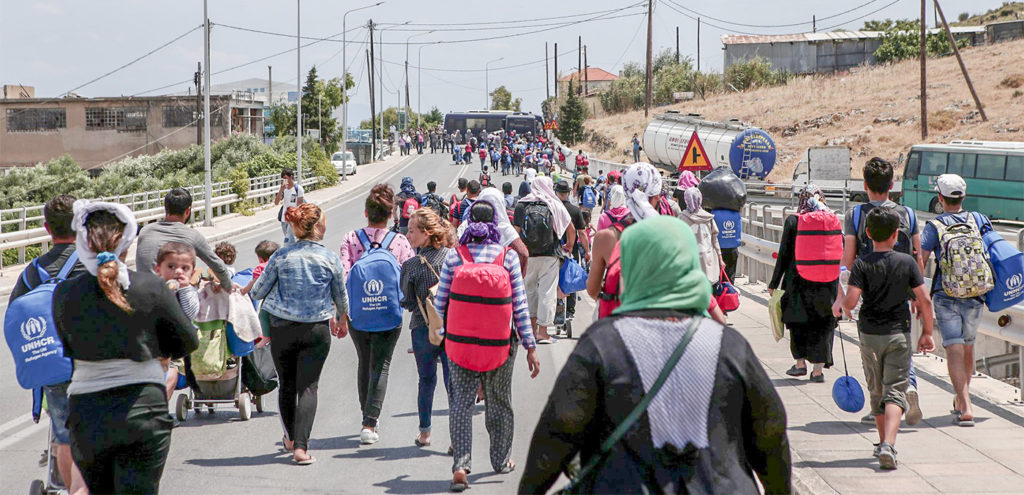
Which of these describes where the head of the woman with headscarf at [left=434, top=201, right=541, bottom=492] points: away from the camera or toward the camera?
away from the camera

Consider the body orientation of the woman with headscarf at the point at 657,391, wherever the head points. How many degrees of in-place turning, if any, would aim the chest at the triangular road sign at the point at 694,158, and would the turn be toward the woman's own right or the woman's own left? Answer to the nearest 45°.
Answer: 0° — they already face it

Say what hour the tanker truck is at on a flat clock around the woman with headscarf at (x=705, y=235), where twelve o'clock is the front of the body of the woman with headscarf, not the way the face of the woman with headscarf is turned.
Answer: The tanker truck is roughly at 12 o'clock from the woman with headscarf.

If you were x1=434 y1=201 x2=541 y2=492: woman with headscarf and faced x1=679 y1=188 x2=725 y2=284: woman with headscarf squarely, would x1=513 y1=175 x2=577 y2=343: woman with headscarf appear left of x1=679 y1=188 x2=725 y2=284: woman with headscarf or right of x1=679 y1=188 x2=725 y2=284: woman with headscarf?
left

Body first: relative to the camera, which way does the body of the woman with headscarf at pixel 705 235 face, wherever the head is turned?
away from the camera

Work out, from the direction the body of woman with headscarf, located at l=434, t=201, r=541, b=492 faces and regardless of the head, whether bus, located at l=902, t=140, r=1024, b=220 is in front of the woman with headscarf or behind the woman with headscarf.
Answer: in front

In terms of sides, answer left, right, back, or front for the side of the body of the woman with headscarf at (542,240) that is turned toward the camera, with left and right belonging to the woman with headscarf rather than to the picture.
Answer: back

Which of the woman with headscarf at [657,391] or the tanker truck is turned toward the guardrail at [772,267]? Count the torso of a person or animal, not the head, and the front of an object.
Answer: the woman with headscarf

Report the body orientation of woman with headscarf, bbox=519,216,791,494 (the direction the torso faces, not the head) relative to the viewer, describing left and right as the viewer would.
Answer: facing away from the viewer

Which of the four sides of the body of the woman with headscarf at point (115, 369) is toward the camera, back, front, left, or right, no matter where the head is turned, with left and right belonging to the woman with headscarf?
back

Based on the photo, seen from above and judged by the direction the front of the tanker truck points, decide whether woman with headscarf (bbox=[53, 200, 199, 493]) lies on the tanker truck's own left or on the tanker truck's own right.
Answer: on the tanker truck's own left

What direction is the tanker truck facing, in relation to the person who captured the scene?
facing away from the viewer and to the left of the viewer

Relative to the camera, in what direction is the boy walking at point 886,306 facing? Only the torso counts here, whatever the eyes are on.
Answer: away from the camera

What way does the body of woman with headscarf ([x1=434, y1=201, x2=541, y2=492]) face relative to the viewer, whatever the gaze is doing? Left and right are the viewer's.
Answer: facing away from the viewer
